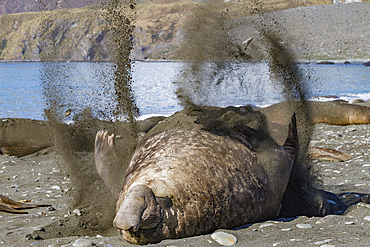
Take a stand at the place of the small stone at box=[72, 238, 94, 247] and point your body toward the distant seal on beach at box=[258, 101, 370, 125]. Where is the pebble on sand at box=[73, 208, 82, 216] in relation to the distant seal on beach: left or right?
left

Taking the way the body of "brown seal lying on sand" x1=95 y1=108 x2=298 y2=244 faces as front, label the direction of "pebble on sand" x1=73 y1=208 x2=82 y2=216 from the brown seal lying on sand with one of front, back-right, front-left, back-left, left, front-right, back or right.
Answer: right

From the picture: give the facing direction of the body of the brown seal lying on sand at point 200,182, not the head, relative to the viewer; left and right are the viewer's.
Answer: facing the viewer and to the left of the viewer

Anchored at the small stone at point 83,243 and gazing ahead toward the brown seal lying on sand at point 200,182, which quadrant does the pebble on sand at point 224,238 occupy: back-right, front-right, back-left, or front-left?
front-right

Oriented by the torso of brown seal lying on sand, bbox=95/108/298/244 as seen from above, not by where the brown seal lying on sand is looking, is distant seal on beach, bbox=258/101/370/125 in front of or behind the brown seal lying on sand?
behind

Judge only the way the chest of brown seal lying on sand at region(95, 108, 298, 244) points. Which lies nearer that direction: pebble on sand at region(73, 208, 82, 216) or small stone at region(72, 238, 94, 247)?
the small stone
